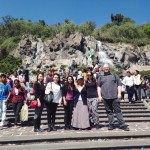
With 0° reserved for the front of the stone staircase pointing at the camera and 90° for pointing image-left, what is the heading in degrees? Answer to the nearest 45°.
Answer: approximately 0°

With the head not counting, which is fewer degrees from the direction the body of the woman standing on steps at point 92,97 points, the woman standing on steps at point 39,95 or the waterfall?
the woman standing on steps

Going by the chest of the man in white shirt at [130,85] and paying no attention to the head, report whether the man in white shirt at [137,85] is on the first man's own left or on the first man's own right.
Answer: on the first man's own left
